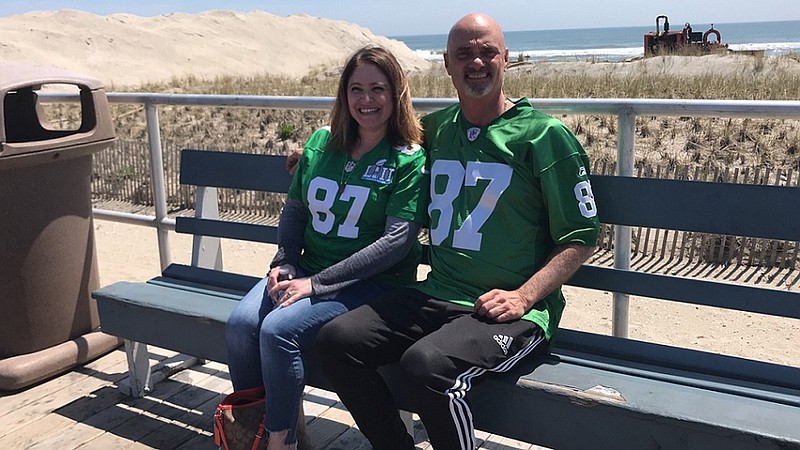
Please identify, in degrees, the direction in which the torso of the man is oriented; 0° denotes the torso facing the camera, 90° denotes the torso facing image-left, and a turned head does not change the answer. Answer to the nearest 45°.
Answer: approximately 45°

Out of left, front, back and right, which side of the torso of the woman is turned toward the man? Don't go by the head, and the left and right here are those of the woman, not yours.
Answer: left

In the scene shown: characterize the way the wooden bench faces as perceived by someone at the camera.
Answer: facing the viewer and to the left of the viewer

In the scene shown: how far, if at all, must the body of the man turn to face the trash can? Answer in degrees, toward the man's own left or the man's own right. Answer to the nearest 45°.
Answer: approximately 90° to the man's own right

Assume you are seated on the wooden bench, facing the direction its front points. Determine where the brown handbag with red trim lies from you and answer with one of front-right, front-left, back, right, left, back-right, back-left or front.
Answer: front-right

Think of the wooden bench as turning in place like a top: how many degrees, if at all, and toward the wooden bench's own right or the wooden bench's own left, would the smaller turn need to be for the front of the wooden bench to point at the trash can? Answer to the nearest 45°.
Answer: approximately 90° to the wooden bench's own right

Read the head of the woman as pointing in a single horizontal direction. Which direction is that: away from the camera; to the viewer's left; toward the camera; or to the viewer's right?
toward the camera

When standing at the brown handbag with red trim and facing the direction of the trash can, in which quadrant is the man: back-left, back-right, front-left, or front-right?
back-right

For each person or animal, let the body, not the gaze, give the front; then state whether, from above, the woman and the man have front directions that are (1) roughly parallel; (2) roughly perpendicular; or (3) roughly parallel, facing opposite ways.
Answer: roughly parallel

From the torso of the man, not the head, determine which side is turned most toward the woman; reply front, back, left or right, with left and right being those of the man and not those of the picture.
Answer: right
